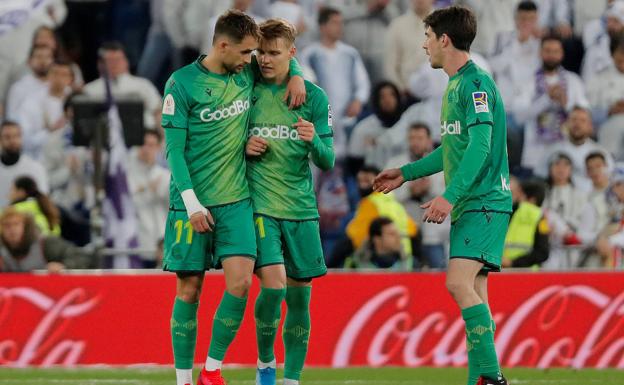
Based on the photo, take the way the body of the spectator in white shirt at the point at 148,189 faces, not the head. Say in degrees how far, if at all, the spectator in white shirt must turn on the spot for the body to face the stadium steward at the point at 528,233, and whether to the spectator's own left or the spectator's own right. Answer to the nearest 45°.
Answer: approximately 45° to the spectator's own left

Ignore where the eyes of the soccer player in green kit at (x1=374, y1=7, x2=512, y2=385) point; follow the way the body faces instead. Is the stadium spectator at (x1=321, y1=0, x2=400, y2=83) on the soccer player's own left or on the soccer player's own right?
on the soccer player's own right

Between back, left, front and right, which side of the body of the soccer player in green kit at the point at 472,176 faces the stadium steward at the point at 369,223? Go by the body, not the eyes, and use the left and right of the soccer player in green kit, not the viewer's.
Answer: right

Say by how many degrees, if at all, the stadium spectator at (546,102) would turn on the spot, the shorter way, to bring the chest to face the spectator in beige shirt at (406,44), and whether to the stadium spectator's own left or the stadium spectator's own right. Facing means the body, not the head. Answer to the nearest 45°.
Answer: approximately 90° to the stadium spectator's own right

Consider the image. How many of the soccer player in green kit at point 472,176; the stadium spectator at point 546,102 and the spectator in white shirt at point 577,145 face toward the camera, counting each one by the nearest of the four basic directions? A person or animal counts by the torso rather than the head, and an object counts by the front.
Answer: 2

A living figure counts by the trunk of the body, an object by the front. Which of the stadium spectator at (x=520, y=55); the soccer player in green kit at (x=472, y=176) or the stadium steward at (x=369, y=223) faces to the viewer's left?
the soccer player in green kit

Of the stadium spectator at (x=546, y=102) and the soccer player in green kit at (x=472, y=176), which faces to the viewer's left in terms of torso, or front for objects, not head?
the soccer player in green kit
